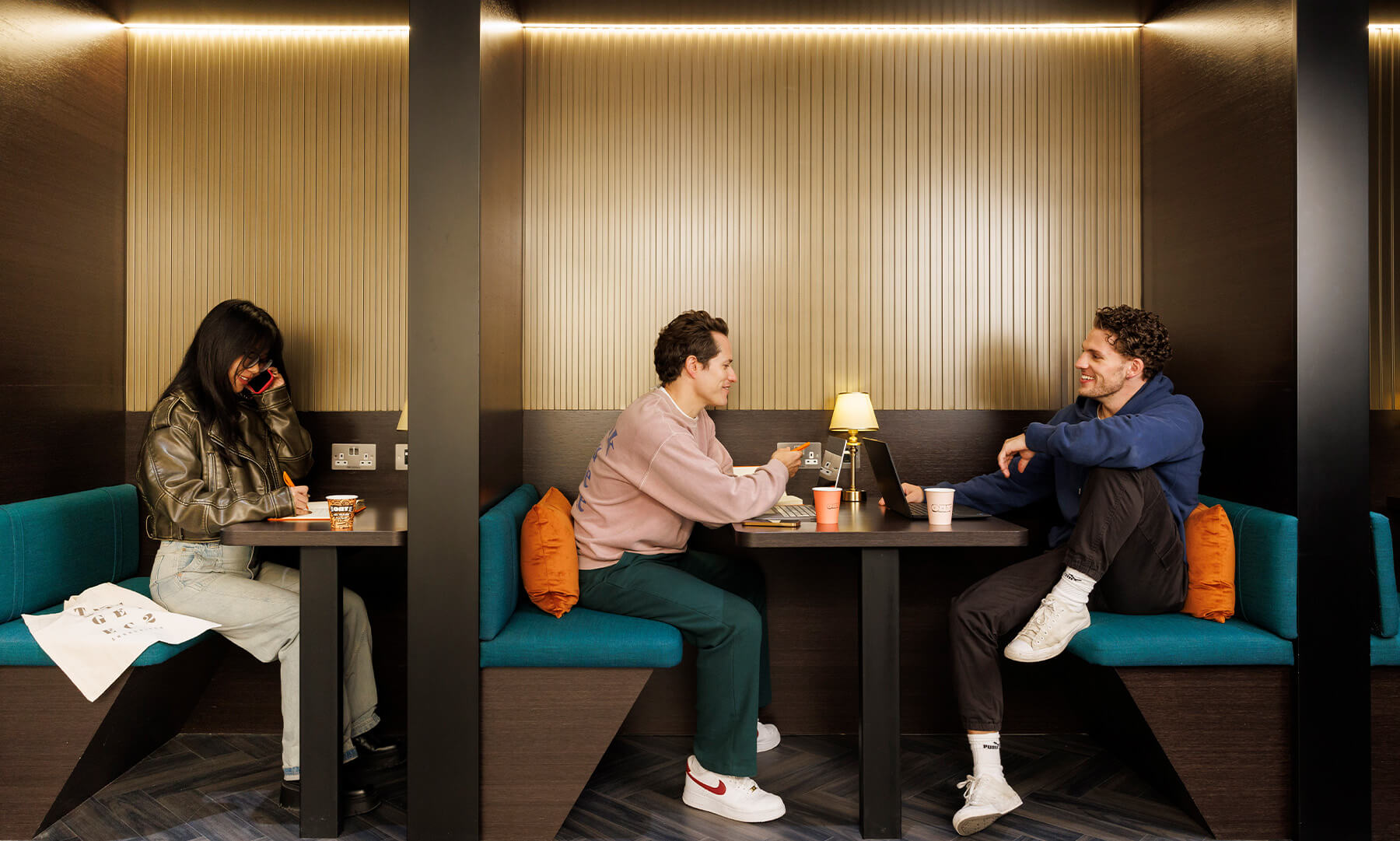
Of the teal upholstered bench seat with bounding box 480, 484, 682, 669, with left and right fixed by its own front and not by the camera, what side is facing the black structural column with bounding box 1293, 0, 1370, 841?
front

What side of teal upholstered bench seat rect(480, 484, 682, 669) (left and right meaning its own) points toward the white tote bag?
back

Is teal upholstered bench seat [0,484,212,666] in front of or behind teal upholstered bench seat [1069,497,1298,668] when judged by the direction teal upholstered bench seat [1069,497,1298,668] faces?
in front

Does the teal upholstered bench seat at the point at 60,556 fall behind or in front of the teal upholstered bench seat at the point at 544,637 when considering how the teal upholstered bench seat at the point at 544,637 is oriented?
behind

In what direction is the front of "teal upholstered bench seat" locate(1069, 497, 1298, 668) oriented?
to the viewer's left

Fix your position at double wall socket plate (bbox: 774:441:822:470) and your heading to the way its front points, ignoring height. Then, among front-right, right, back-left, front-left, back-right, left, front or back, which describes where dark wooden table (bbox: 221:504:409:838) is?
front-right

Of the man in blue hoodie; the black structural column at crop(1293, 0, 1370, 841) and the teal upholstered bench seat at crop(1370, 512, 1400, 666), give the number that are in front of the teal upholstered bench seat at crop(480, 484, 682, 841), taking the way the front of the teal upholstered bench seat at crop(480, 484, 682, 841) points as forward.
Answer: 3

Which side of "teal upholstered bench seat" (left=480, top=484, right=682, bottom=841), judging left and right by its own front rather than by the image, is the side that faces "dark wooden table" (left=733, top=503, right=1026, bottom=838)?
front

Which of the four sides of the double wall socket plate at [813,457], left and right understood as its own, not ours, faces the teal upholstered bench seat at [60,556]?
right

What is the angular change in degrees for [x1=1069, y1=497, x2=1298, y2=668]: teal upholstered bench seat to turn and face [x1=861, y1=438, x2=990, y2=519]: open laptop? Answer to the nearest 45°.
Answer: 0° — it already faces it

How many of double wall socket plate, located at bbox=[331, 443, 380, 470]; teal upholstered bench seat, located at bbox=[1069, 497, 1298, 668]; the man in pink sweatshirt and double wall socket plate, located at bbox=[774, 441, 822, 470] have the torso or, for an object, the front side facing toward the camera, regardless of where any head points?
2

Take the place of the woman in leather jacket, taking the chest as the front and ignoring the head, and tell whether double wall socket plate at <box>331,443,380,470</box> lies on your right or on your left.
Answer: on your left

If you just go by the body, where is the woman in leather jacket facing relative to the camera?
to the viewer's right

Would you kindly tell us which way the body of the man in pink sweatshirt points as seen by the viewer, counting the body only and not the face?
to the viewer's right

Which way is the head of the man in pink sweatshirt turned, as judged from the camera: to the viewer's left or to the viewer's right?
to the viewer's right

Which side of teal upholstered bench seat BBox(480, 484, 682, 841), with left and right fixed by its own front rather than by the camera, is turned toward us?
right
